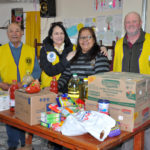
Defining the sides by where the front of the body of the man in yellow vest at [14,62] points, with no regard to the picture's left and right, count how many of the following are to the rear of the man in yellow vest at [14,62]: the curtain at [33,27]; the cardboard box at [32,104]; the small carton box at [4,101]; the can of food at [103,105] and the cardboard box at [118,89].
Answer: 1

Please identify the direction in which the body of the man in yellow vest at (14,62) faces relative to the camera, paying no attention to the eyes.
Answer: toward the camera

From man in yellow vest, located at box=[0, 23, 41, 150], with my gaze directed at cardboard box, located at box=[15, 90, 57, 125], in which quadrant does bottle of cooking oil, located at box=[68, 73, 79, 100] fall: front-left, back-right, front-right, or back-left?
front-left

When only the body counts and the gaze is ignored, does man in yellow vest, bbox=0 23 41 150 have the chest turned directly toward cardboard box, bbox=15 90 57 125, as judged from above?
yes

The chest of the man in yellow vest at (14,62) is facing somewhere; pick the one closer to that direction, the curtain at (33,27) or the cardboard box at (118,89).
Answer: the cardboard box

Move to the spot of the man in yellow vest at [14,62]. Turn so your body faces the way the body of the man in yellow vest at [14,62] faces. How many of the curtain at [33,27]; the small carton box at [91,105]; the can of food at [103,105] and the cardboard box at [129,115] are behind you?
1

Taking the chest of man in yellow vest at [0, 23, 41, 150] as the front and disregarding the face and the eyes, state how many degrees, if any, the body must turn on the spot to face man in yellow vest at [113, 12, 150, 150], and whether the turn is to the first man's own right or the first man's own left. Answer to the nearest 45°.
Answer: approximately 90° to the first man's own left

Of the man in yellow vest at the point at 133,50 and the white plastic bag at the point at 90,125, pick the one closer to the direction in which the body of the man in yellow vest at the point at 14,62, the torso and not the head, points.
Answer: the white plastic bag

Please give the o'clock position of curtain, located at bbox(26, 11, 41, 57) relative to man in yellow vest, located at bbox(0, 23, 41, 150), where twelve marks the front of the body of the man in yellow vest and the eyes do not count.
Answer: The curtain is roughly at 6 o'clock from the man in yellow vest.

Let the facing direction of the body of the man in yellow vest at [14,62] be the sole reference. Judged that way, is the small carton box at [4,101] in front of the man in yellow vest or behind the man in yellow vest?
in front

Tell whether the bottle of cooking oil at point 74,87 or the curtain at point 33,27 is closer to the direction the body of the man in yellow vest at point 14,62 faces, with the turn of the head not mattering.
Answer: the bottle of cooking oil

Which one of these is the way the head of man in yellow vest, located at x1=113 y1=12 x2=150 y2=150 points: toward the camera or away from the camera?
toward the camera
